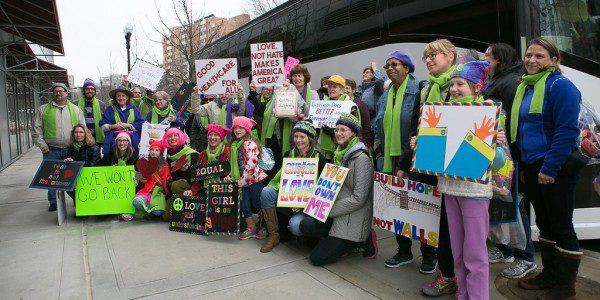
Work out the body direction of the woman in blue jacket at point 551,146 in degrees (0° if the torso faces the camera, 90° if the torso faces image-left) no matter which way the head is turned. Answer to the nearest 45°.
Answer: approximately 45°

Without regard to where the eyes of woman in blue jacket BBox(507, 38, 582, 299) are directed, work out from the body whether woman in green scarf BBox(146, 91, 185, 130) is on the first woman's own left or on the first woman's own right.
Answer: on the first woman's own right
